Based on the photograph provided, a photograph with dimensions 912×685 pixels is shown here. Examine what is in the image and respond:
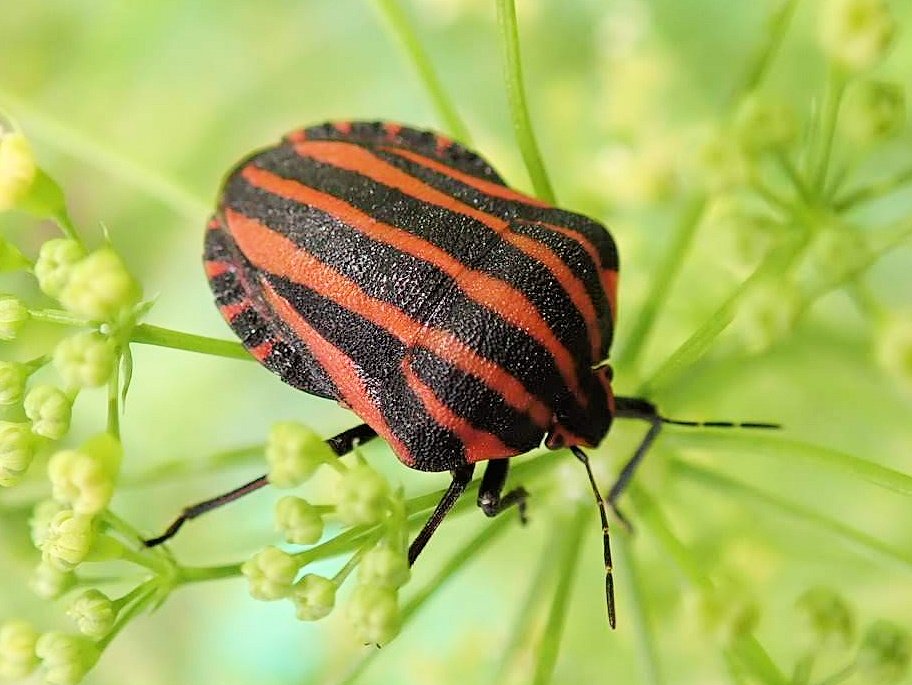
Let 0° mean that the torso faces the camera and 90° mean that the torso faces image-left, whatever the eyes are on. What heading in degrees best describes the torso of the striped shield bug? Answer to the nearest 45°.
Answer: approximately 315°
